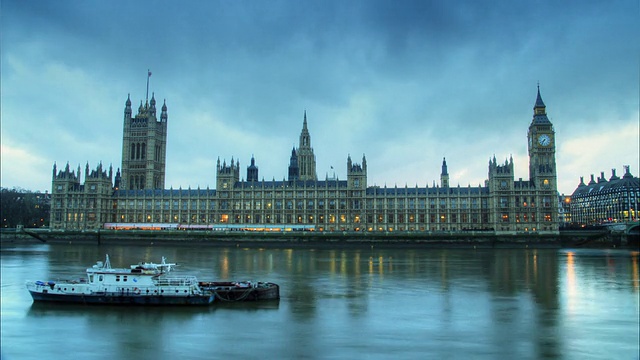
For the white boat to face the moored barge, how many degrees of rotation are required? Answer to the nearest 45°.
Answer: approximately 180°

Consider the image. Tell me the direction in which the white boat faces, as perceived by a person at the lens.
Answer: facing to the left of the viewer
